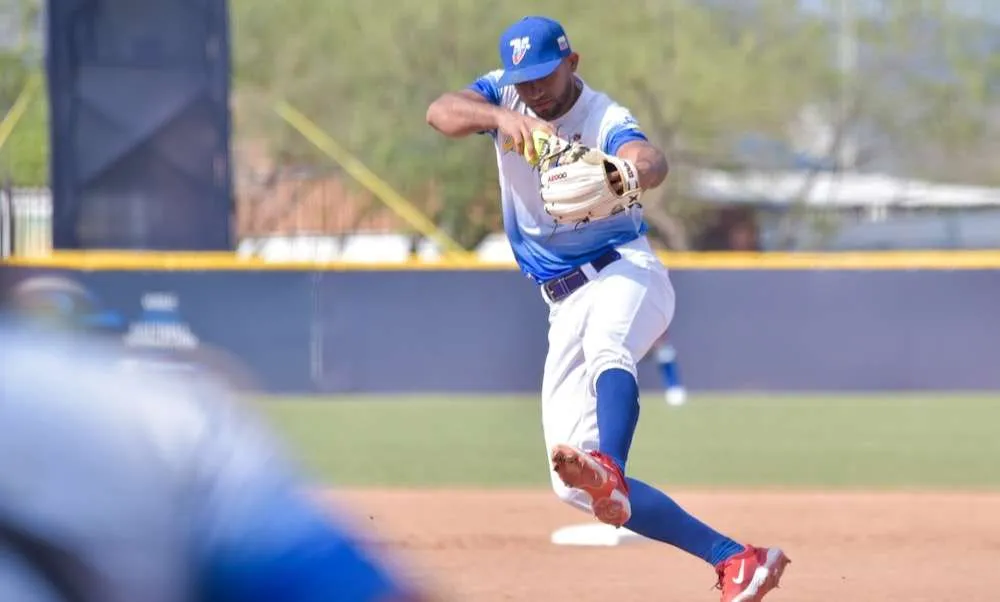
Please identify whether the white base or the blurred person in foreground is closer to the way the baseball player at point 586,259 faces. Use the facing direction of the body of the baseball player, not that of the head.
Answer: the blurred person in foreground

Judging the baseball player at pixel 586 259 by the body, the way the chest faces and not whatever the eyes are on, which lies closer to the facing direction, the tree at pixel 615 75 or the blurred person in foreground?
the blurred person in foreground

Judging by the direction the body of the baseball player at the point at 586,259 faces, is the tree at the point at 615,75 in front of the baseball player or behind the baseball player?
behind

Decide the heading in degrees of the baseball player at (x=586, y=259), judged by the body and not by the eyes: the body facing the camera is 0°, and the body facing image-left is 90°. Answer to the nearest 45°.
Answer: approximately 45°

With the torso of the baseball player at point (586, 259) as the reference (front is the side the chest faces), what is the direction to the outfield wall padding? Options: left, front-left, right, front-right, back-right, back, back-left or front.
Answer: back-right

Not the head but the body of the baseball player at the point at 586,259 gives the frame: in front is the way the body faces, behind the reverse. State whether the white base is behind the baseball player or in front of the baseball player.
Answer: behind
